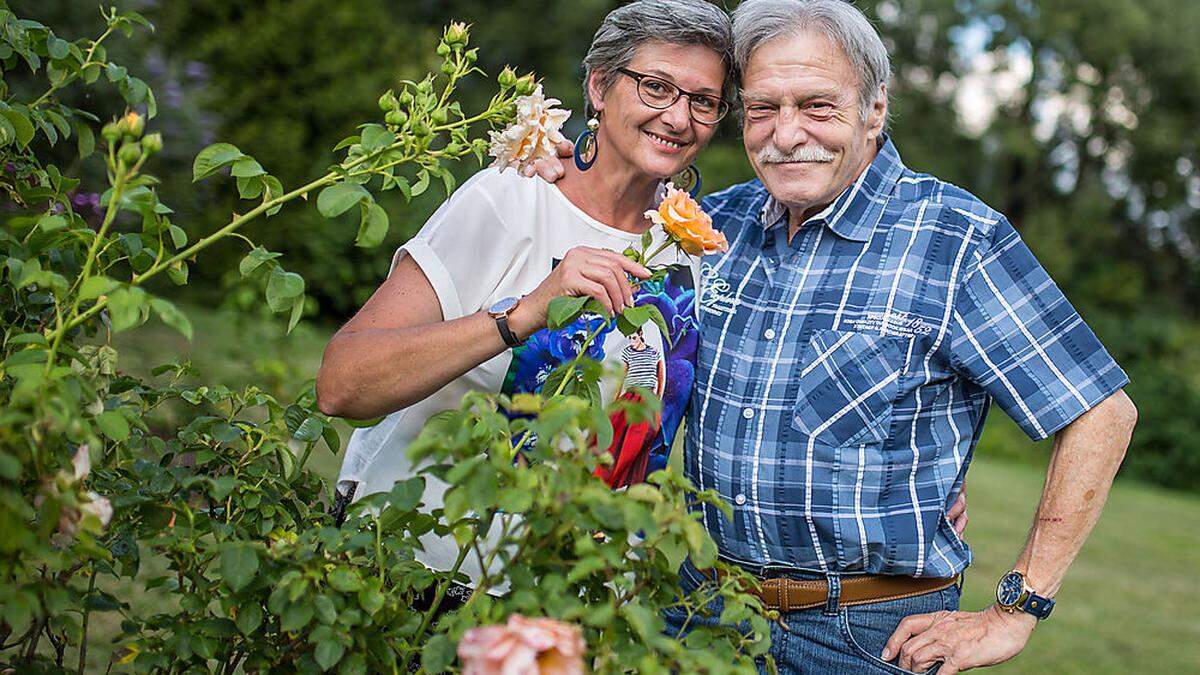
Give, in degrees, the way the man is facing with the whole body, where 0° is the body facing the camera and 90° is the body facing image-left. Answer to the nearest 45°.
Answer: approximately 45°

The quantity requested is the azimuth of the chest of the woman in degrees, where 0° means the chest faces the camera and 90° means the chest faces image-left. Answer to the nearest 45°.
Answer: approximately 315°

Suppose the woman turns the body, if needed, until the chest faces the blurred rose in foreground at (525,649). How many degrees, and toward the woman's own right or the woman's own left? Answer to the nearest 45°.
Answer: approximately 45° to the woman's own right
